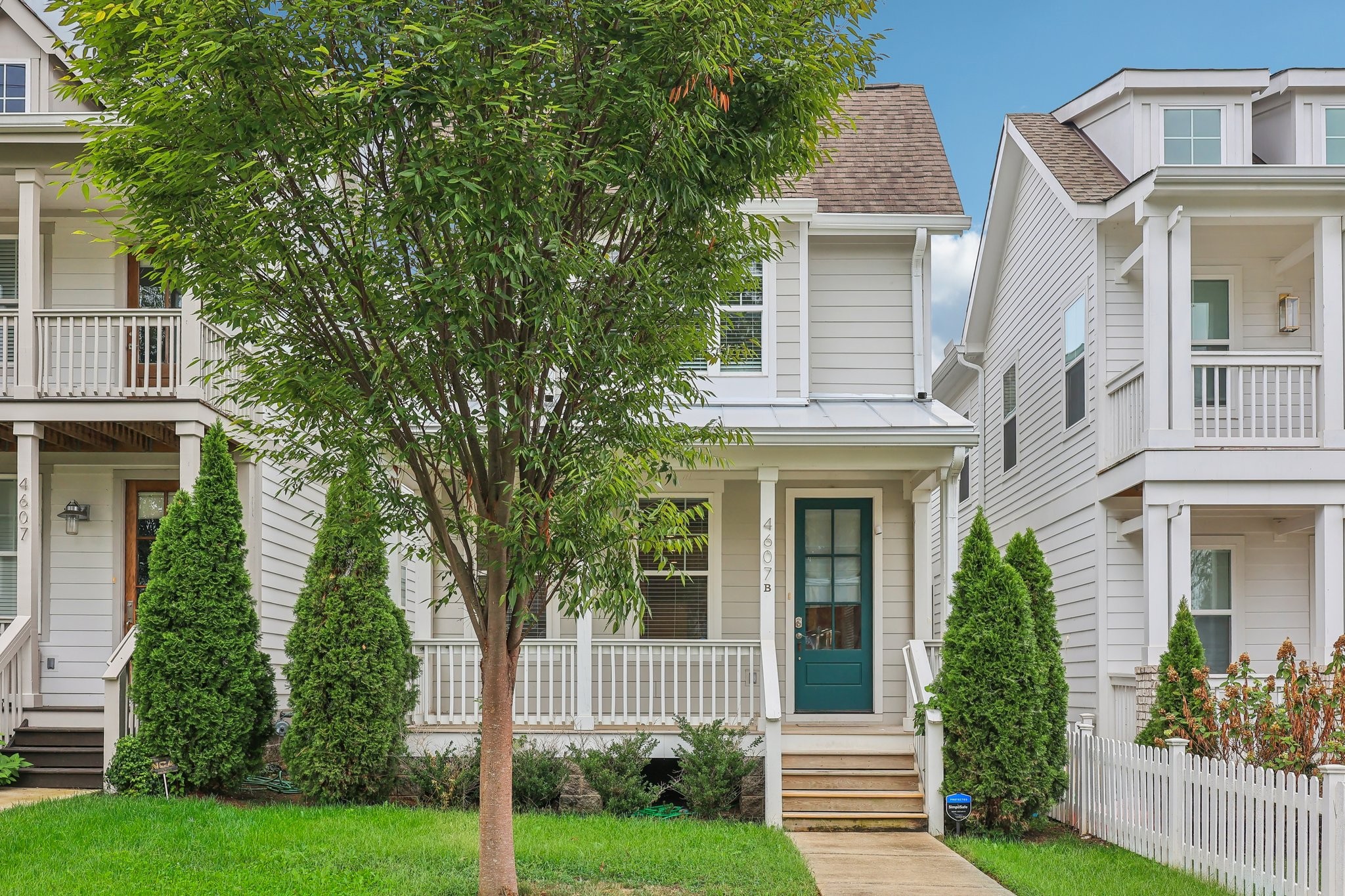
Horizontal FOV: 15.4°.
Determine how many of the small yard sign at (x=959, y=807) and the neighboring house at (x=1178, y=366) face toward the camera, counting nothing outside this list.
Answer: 2

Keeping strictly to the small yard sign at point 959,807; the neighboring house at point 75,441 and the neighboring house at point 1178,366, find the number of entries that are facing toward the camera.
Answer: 3

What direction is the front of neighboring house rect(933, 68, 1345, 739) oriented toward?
toward the camera

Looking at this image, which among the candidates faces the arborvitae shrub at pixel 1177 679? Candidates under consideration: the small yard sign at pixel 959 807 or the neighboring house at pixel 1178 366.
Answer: the neighboring house

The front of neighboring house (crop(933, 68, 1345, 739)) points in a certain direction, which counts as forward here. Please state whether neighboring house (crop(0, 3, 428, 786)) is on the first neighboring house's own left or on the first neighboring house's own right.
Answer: on the first neighboring house's own right

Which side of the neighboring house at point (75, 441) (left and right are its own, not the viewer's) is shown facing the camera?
front

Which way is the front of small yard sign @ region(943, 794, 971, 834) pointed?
toward the camera

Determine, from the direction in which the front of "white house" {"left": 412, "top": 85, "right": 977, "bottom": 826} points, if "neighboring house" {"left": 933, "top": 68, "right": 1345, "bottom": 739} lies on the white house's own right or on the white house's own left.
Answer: on the white house's own left

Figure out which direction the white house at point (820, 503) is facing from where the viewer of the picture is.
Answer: facing the viewer
